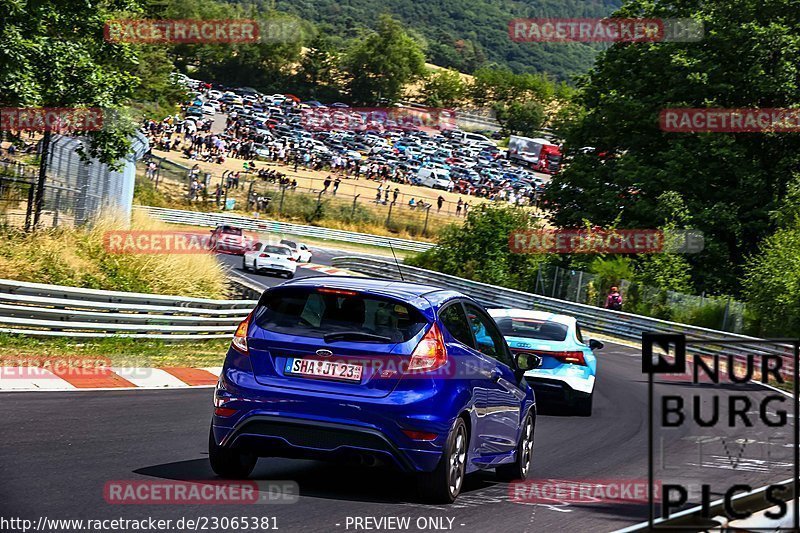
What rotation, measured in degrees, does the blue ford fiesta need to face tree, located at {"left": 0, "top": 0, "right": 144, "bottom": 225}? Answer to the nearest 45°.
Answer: approximately 90° to its left

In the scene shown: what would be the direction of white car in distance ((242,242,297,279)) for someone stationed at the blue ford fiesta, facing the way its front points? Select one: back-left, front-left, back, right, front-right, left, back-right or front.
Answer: front-left

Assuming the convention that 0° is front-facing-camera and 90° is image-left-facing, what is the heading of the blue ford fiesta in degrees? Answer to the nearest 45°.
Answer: approximately 225°

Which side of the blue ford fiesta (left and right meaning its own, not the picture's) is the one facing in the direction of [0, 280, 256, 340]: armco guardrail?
left
